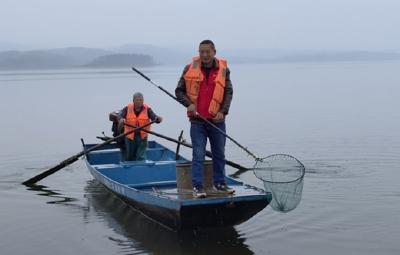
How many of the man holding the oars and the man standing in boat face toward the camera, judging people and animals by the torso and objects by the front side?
2

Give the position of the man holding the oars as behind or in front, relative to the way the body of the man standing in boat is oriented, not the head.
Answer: behind

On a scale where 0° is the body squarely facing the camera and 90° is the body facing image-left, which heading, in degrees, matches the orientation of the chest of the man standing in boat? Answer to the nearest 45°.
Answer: approximately 0°
